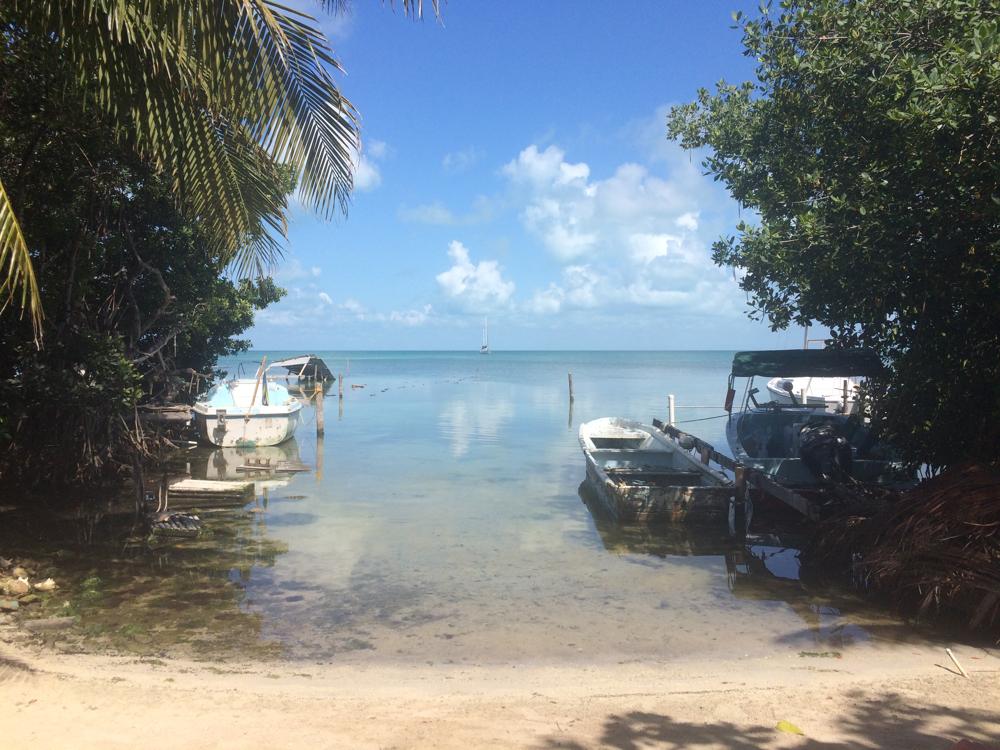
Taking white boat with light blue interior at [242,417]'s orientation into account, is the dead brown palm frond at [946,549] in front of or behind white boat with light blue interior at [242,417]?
behind

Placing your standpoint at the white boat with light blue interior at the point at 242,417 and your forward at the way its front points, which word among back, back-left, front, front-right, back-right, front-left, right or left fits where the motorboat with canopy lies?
back-right

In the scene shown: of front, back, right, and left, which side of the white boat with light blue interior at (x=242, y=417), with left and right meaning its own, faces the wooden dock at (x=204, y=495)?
back

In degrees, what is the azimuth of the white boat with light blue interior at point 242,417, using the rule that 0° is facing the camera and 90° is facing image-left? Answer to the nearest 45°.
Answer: approximately 180°

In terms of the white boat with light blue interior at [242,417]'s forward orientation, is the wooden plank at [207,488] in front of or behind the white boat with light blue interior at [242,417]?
behind
